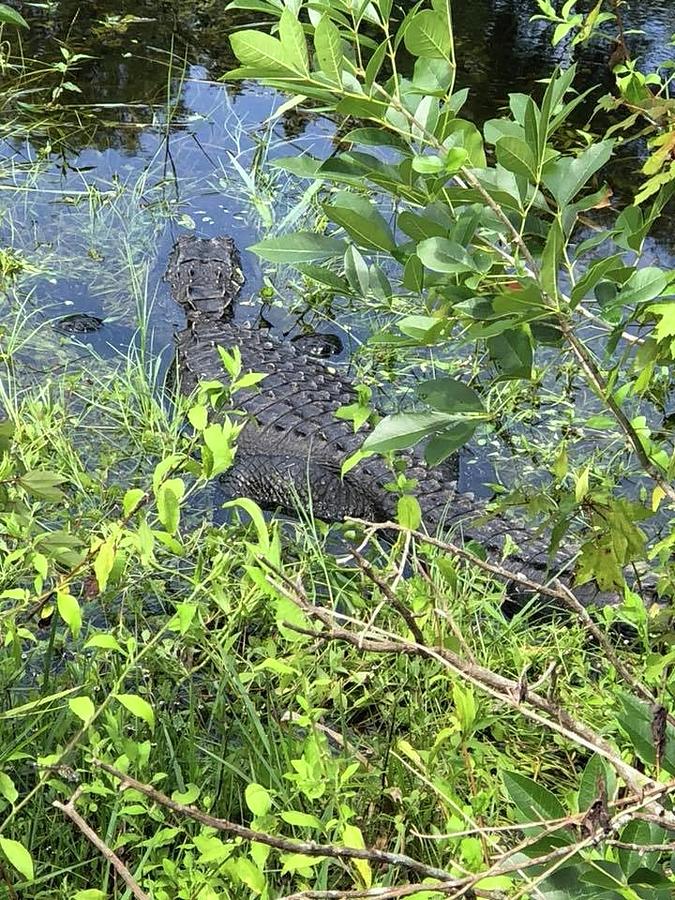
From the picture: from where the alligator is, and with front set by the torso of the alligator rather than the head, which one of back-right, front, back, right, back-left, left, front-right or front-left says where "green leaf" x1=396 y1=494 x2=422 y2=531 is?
back-left

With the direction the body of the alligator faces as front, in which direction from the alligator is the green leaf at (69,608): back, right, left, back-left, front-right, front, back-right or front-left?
back-left

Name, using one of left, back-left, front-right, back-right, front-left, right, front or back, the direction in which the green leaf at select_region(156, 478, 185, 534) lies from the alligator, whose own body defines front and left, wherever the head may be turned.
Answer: back-left

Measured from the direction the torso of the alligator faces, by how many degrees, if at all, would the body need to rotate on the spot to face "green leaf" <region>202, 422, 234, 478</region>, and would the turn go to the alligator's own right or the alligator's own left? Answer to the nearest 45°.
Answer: approximately 135° to the alligator's own left

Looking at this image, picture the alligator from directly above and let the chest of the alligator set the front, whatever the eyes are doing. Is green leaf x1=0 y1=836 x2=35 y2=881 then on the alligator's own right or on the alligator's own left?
on the alligator's own left

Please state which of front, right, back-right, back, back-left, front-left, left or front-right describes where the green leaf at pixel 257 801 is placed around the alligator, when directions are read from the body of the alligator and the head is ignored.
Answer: back-left

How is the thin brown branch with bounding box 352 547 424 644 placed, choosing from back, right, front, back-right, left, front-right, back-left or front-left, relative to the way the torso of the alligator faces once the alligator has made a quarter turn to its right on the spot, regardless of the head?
back-right

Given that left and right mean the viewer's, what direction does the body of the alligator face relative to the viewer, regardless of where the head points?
facing away from the viewer and to the left of the viewer

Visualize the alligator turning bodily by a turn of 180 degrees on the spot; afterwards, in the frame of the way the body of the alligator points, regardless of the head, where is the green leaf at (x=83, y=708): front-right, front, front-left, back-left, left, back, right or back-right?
front-right
